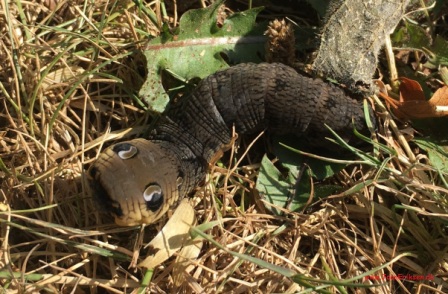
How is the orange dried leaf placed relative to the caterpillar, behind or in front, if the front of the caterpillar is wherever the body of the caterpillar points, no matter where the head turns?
behind

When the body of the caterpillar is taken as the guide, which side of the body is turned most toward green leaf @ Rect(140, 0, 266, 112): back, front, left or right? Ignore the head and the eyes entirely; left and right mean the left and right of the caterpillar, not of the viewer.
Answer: right

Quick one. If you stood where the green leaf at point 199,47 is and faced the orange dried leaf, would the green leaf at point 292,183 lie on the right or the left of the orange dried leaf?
right

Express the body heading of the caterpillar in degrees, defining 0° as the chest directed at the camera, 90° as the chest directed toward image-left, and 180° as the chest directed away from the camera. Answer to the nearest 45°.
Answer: approximately 45°

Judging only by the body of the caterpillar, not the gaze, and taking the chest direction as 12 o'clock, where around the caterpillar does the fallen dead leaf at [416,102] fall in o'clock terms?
The fallen dead leaf is roughly at 7 o'clock from the caterpillar.
